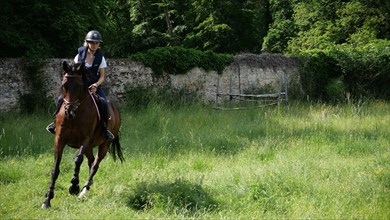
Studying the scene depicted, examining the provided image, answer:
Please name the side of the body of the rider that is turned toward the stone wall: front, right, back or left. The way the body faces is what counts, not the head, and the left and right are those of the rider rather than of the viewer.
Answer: back

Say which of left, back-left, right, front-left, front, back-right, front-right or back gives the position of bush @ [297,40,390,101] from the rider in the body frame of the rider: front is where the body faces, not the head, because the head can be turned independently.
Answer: back-left

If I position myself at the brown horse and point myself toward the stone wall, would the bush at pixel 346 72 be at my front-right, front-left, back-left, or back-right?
front-right

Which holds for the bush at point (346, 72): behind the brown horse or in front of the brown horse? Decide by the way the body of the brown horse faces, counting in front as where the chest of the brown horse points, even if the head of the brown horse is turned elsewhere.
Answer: behind

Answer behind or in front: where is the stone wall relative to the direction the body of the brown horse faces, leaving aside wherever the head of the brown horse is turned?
behind

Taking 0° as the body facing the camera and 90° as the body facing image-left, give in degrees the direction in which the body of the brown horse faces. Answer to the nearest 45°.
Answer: approximately 45°

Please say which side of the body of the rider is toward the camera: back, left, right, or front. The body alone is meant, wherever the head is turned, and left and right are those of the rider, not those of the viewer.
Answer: front
